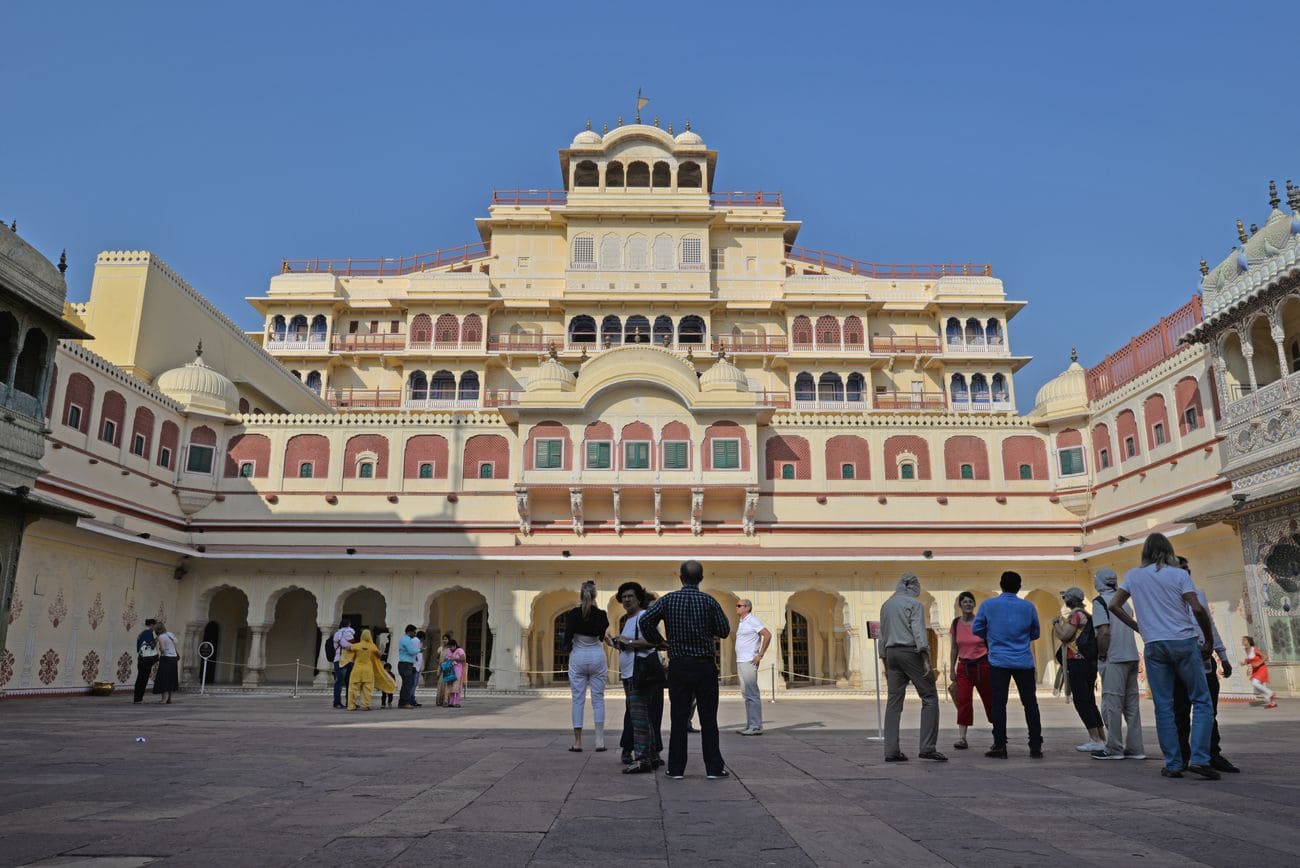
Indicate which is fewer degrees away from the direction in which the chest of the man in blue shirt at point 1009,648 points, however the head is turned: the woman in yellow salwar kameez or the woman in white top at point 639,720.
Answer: the woman in yellow salwar kameez

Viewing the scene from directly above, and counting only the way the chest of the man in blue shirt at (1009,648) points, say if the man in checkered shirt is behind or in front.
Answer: behind

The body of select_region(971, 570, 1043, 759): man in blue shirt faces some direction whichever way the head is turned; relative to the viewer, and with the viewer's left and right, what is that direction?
facing away from the viewer

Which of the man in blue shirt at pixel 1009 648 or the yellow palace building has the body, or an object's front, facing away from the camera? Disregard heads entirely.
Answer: the man in blue shirt

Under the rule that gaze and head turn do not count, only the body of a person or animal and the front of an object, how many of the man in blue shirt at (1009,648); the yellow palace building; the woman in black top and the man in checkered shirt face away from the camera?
3

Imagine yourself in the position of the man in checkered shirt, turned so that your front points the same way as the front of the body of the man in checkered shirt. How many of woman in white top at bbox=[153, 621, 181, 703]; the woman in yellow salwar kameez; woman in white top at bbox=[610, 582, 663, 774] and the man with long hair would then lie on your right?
1

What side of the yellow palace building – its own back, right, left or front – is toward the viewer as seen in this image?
front

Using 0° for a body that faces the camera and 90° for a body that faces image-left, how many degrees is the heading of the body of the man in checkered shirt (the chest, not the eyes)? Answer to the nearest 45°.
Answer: approximately 180°

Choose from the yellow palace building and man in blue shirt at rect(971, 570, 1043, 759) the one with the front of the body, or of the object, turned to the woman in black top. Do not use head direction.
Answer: the yellow palace building

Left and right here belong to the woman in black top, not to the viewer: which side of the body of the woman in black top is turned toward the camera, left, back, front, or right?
back

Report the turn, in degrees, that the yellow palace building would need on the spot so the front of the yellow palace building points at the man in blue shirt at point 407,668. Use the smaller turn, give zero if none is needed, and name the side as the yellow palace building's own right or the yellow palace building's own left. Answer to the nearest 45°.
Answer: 0° — it already faces them

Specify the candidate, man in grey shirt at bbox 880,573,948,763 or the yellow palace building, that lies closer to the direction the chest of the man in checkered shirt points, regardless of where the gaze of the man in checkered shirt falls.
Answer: the yellow palace building

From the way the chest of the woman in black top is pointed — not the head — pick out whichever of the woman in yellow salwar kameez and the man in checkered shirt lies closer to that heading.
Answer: the woman in yellow salwar kameez

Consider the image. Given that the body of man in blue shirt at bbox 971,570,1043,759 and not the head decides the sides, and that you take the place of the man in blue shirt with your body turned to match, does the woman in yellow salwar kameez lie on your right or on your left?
on your left

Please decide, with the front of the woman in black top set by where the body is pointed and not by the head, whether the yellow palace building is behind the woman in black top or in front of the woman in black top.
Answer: in front

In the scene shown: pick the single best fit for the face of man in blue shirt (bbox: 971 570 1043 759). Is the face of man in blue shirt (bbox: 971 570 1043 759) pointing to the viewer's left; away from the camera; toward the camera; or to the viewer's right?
away from the camera

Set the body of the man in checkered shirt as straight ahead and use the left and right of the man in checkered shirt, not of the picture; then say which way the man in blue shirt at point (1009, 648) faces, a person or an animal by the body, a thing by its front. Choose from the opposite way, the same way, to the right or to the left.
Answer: the same way

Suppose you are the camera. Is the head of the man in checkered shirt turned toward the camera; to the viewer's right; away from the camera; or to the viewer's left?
away from the camera

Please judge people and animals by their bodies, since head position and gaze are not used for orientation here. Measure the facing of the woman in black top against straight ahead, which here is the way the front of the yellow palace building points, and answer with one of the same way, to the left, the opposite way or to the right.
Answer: the opposite way

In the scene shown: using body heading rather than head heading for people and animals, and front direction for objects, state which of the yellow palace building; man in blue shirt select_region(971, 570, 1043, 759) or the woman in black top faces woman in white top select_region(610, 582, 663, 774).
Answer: the yellow palace building

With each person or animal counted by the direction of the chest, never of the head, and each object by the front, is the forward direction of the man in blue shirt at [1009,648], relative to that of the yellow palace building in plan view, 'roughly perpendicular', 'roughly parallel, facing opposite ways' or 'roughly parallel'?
roughly parallel, facing opposite ways

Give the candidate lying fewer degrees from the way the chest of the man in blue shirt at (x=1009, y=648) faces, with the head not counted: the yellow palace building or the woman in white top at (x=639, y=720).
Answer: the yellow palace building

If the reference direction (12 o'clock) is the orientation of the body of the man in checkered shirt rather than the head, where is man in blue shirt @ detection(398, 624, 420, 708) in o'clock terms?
The man in blue shirt is roughly at 11 o'clock from the man in checkered shirt.
